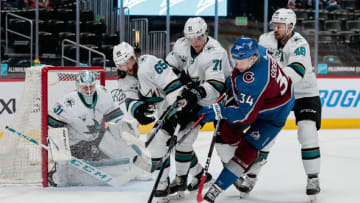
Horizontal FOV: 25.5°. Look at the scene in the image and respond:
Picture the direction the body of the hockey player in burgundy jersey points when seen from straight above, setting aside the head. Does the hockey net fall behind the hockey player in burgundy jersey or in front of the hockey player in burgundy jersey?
in front

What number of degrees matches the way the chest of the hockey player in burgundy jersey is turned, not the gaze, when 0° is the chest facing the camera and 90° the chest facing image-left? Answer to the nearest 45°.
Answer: approximately 90°

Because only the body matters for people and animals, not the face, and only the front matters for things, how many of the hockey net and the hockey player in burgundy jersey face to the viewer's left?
1

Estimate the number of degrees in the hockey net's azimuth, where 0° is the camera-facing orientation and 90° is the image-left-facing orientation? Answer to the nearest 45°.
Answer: approximately 315°

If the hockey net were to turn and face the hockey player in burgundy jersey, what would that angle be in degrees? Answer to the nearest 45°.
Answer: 0° — it already faces them
